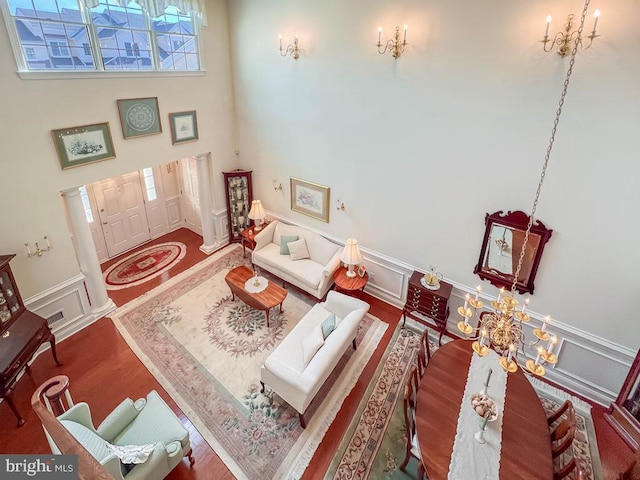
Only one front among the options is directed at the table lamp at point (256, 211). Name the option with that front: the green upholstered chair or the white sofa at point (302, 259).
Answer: the green upholstered chair

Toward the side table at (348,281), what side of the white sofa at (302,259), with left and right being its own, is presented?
left

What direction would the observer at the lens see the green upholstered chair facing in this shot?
facing away from the viewer and to the right of the viewer

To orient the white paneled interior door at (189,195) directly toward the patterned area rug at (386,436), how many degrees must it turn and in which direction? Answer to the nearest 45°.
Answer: approximately 45° to its left

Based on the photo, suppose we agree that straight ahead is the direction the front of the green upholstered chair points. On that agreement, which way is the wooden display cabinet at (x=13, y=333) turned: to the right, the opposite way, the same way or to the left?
to the right

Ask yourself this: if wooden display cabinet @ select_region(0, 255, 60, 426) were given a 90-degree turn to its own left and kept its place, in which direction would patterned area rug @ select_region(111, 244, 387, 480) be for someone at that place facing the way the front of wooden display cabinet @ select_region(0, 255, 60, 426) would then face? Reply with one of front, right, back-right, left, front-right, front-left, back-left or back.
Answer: right

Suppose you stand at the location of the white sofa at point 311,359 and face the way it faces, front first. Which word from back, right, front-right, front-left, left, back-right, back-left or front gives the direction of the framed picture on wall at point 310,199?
front-right

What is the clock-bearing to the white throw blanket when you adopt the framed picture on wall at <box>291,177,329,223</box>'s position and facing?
The white throw blanket is roughly at 11 o'clock from the framed picture on wall.

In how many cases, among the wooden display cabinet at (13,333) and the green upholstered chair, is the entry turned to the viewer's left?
0

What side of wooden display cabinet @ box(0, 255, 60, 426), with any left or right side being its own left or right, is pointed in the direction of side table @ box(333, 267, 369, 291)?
front

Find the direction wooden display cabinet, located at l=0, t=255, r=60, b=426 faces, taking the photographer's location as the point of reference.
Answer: facing the viewer and to the right of the viewer

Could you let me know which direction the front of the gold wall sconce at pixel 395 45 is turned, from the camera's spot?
facing the viewer and to the left of the viewer

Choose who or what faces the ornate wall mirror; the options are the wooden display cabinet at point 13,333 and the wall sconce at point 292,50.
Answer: the wooden display cabinet

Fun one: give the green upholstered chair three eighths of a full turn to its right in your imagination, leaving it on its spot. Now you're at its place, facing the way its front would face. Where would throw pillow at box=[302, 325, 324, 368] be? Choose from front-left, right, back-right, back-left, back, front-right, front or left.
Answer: left

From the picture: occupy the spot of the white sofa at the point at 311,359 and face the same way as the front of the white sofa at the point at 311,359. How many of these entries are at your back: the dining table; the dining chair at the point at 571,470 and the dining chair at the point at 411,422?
3
